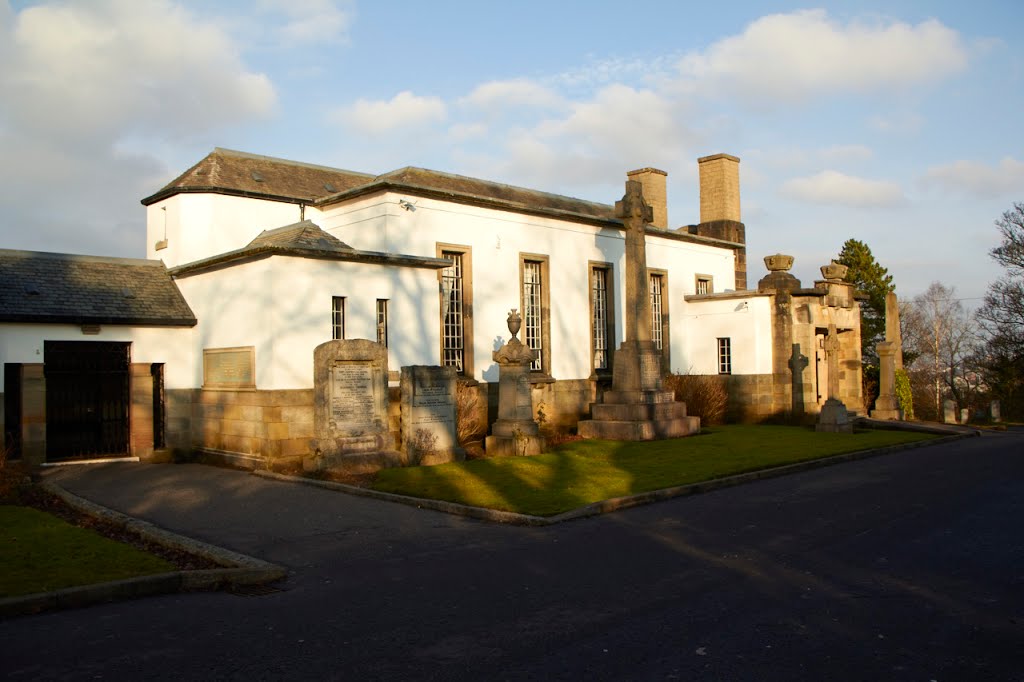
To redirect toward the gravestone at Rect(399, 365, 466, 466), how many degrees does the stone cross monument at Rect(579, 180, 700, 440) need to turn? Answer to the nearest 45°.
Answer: approximately 90° to its right

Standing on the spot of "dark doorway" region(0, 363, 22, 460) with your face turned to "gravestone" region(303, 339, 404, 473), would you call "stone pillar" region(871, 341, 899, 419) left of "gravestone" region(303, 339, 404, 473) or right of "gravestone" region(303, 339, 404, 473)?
left

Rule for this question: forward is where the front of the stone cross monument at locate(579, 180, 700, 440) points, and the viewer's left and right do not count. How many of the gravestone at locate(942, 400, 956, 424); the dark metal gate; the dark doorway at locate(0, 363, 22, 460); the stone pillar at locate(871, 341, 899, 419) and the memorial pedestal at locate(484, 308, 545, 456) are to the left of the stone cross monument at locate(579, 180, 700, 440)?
2

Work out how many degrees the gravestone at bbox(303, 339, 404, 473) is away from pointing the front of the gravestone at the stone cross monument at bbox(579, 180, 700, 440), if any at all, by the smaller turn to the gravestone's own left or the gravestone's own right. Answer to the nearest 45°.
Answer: approximately 135° to the gravestone's own left

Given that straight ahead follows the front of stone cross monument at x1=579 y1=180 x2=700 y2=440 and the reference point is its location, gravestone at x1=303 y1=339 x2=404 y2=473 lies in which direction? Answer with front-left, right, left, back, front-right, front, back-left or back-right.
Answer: right

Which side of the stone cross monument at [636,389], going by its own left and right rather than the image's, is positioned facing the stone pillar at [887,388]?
left

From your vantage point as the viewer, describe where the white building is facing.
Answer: facing the viewer and to the right of the viewer

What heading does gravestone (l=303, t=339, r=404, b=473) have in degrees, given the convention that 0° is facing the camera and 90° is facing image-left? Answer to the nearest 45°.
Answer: approximately 0°

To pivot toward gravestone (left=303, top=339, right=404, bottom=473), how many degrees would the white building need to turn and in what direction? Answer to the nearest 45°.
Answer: approximately 45° to its right

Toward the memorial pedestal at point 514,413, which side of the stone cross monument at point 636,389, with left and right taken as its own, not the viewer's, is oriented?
right

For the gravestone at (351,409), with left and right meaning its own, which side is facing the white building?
back

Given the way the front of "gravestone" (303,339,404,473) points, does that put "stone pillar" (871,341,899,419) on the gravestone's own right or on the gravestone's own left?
on the gravestone's own left

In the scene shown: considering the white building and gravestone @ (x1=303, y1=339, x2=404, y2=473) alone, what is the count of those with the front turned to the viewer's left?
0
